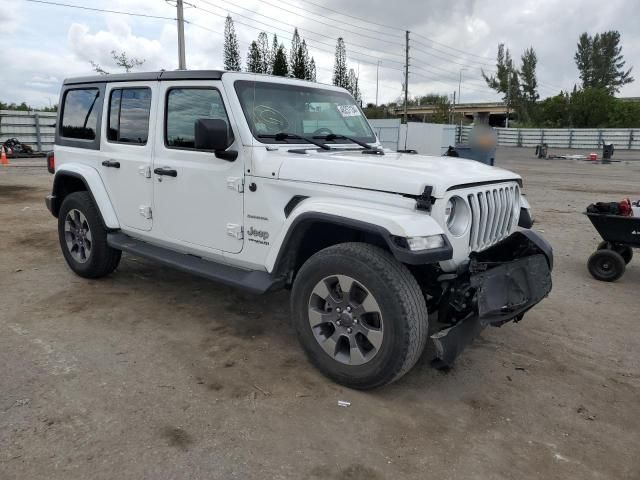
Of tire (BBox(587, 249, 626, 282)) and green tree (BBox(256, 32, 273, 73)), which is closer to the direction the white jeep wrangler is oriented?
the tire

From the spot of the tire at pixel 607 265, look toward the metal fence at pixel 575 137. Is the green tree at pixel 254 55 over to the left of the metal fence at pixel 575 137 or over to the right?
left

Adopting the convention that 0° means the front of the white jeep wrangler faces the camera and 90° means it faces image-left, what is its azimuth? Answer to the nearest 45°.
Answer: approximately 315°

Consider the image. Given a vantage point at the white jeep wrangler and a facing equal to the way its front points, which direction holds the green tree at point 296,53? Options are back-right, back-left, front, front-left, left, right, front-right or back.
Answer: back-left

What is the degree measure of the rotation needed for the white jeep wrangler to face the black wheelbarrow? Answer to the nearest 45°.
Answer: approximately 90° to its left

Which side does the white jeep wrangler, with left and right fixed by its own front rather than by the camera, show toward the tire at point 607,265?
left

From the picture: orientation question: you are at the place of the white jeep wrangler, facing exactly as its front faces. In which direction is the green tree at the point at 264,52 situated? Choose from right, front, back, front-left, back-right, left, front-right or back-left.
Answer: back-left

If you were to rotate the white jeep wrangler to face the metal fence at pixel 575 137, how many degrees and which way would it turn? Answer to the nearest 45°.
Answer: approximately 90° to its left

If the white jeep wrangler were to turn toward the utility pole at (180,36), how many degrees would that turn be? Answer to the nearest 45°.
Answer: approximately 135° to its left

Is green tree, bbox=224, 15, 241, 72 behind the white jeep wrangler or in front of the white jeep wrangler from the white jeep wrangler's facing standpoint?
behind
